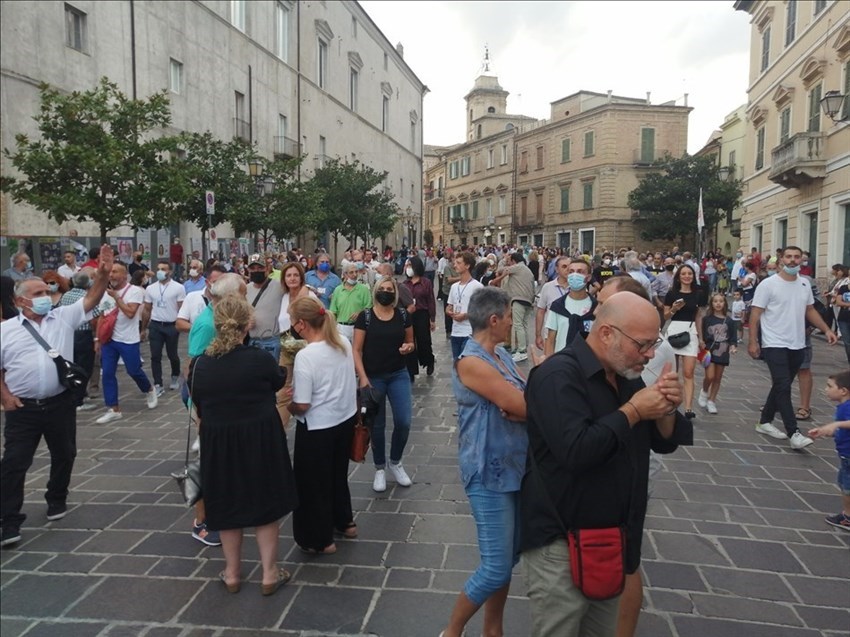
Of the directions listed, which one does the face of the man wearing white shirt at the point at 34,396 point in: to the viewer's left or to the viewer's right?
to the viewer's right

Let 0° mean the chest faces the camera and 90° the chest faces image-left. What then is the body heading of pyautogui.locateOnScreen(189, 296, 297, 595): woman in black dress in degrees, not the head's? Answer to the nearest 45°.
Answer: approximately 180°

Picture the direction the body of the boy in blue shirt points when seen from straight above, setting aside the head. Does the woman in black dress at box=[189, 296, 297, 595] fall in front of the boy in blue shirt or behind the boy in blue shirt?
in front

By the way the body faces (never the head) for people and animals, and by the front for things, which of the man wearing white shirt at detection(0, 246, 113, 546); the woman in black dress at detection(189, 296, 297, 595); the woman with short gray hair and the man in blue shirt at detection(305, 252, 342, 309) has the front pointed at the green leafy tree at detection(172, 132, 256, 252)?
the woman in black dress

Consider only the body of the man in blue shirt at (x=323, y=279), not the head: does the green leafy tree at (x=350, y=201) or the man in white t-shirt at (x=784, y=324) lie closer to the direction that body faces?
the man in white t-shirt

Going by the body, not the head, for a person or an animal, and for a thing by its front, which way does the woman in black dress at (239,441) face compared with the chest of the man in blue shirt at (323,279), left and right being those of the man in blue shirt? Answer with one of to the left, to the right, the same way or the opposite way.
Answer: the opposite way

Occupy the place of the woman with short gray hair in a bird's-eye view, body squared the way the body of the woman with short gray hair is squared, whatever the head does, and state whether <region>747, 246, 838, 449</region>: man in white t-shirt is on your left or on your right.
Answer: on your left

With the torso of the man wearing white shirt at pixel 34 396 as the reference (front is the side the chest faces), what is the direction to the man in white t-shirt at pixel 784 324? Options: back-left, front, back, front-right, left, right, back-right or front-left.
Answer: front-left

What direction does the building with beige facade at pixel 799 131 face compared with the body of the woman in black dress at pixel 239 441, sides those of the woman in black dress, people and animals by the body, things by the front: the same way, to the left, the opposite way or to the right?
to the left

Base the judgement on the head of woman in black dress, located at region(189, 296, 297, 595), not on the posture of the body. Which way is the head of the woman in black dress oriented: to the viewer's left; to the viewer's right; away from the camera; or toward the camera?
away from the camera

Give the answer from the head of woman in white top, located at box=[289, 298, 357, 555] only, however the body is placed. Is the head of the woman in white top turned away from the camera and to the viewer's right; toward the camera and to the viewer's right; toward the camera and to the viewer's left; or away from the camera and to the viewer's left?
away from the camera and to the viewer's left

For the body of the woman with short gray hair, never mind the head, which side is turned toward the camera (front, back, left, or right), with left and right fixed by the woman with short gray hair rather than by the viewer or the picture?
right

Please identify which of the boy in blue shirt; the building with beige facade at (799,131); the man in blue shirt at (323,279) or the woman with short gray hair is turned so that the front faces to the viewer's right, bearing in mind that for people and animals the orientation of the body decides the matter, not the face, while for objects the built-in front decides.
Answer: the woman with short gray hair

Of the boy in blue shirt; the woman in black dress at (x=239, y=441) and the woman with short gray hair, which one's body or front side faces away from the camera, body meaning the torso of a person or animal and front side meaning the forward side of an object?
the woman in black dress

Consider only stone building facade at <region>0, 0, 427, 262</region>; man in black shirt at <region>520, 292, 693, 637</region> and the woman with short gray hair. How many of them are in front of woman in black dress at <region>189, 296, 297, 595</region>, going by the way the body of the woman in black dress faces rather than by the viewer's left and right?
1

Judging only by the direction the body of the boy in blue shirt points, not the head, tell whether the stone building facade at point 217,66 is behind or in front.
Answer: in front

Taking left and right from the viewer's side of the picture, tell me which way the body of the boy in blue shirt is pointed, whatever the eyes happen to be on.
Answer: facing to the left of the viewer
